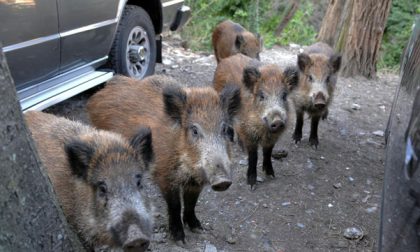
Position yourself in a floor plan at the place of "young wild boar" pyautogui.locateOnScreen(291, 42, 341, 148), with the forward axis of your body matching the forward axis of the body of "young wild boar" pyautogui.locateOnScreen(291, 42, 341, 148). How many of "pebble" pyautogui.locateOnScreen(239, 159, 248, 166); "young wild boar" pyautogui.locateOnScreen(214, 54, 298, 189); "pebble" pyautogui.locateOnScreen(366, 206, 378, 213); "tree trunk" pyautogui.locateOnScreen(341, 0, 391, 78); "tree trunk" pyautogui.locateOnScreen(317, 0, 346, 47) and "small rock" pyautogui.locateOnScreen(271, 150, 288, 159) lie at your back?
2

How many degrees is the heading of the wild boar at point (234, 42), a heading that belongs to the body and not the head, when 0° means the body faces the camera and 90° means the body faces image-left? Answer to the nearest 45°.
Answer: approximately 315°

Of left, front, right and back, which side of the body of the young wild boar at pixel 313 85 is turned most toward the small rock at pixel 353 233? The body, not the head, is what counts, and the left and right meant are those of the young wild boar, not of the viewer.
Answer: front

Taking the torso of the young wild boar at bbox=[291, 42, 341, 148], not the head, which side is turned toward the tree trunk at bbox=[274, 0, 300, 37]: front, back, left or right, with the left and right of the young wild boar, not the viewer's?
back

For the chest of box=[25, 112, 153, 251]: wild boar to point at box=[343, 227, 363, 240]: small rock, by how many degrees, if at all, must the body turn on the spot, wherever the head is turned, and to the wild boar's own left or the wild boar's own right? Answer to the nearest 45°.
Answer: approximately 45° to the wild boar's own left

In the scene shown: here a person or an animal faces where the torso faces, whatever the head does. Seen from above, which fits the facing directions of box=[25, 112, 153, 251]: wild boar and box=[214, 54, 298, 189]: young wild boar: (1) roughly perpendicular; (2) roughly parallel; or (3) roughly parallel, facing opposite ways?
roughly parallel

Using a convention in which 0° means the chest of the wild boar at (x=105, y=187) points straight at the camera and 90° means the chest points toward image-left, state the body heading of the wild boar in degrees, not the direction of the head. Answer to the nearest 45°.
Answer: approximately 315°

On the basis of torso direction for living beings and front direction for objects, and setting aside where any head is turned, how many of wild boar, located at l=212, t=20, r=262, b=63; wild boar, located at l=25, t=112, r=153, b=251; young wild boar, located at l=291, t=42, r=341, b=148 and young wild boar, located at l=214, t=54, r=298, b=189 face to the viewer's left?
0

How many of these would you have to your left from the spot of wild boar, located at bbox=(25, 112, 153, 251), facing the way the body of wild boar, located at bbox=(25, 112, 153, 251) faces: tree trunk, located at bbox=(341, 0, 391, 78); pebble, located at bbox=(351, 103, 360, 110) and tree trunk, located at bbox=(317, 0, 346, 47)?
3

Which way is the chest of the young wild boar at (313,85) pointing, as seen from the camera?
toward the camera

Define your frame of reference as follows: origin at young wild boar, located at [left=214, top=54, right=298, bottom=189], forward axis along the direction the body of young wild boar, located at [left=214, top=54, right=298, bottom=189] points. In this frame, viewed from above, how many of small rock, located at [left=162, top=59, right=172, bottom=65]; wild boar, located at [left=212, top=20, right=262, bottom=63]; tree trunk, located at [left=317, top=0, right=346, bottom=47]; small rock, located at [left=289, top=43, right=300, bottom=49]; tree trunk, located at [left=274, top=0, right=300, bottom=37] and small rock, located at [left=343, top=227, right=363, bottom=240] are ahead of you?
1

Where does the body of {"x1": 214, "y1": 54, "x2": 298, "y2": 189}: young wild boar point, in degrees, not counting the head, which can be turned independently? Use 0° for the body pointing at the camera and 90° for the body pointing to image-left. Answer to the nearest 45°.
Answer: approximately 315°

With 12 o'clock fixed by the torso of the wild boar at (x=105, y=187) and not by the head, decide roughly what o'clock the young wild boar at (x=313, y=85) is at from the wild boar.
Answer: The young wild boar is roughly at 9 o'clock from the wild boar.

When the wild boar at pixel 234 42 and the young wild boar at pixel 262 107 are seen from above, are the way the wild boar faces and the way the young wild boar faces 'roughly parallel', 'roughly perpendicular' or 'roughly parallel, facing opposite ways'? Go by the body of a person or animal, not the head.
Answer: roughly parallel

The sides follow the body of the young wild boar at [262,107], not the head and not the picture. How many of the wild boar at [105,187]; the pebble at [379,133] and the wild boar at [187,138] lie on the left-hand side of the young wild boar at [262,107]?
1

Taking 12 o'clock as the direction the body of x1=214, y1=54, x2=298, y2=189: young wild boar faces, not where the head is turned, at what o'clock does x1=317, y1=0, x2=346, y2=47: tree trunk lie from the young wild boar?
The tree trunk is roughly at 8 o'clock from the young wild boar.
